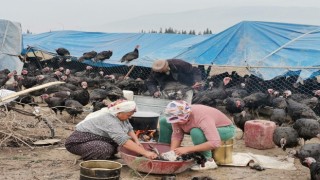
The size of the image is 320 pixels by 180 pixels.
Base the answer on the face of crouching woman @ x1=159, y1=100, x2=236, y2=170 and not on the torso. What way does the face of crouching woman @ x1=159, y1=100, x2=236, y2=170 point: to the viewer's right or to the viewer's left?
to the viewer's left

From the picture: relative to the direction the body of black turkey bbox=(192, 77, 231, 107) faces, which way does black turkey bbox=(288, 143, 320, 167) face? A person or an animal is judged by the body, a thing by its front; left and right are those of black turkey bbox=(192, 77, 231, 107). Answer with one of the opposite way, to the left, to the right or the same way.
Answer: the opposite way

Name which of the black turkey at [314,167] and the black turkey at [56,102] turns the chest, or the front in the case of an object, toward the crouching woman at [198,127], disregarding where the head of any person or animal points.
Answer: the black turkey at [314,167]

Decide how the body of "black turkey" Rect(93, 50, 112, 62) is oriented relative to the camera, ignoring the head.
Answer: to the viewer's right

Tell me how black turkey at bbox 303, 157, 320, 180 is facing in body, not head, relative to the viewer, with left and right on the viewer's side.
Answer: facing to the left of the viewer

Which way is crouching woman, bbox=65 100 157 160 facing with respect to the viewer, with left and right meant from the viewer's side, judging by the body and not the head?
facing to the right of the viewer

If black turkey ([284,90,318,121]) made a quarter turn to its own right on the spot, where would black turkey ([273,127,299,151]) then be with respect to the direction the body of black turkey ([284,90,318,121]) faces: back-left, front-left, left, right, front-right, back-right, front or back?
back

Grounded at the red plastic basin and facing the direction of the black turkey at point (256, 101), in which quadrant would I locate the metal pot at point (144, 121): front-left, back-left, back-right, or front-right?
front-left

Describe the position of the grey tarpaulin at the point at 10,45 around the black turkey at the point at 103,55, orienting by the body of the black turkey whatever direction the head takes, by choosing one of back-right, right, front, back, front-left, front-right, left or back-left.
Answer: back
